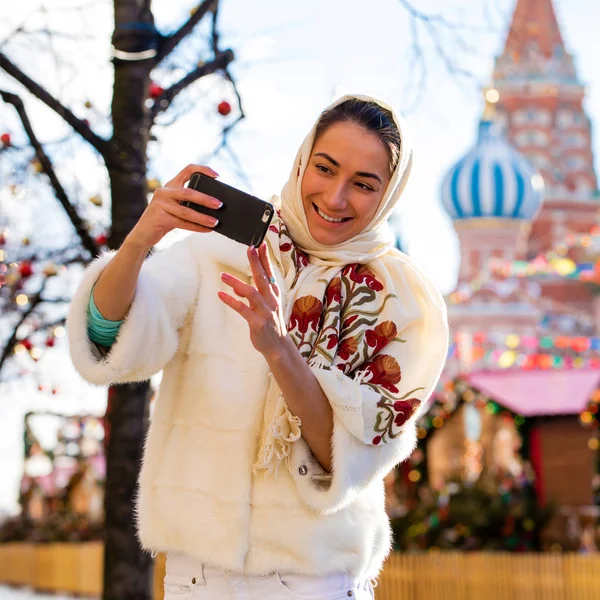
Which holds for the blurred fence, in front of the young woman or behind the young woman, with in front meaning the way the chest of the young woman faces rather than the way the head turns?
behind

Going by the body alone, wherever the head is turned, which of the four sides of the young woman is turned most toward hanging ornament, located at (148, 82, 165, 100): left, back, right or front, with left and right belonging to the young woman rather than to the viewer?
back

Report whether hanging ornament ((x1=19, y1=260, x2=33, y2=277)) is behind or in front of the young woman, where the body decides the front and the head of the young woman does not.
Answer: behind

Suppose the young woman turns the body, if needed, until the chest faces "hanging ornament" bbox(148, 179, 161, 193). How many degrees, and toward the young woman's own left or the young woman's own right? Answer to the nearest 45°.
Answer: approximately 180°

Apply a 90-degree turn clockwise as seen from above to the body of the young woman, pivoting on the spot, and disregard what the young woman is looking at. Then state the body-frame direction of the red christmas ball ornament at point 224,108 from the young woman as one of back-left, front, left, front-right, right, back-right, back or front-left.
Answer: right

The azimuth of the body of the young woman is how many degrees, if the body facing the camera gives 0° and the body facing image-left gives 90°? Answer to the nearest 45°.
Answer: approximately 0°
